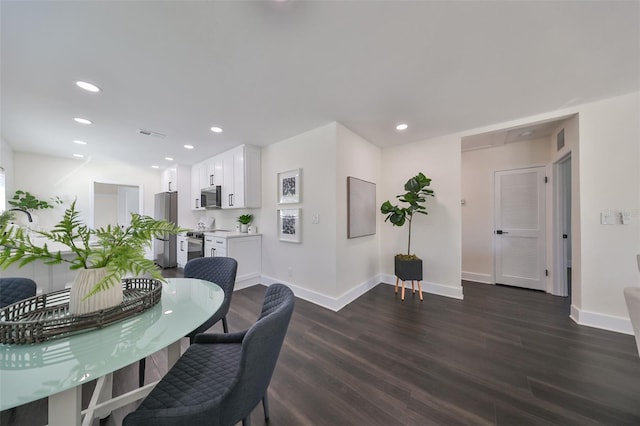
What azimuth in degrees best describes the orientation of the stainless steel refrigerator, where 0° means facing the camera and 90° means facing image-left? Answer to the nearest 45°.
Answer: approximately 45°

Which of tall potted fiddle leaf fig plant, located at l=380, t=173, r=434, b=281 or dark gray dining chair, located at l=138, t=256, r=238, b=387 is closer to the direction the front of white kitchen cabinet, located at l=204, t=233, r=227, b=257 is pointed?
the dark gray dining chair

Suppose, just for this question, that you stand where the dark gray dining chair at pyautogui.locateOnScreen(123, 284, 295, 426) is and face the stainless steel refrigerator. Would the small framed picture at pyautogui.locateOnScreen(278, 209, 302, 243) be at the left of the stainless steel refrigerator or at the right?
right

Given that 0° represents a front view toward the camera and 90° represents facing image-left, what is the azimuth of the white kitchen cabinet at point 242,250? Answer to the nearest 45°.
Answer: approximately 45°

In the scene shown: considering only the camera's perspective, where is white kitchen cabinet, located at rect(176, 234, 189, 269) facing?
facing the viewer and to the left of the viewer

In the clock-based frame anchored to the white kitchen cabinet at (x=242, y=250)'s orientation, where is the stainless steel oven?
The stainless steel oven is roughly at 3 o'clock from the white kitchen cabinet.

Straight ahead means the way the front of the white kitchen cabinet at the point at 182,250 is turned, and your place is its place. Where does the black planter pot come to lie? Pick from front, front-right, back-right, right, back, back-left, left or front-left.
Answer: left

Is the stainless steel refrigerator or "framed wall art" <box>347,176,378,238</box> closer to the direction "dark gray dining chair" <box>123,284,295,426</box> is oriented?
the stainless steel refrigerator

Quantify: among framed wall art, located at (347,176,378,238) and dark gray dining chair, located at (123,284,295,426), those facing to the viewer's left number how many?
1

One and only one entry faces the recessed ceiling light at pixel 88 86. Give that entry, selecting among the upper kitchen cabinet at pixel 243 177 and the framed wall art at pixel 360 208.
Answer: the upper kitchen cabinet

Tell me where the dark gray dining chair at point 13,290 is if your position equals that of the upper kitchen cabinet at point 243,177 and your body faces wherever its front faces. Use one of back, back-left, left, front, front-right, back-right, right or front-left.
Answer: front

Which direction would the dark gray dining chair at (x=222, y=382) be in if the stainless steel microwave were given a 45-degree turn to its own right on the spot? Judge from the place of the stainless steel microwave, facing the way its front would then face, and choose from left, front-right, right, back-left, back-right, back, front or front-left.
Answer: left

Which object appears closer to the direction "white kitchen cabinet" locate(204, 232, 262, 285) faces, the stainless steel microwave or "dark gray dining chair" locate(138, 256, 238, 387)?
the dark gray dining chair

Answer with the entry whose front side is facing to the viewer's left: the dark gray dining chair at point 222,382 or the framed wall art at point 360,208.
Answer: the dark gray dining chair
